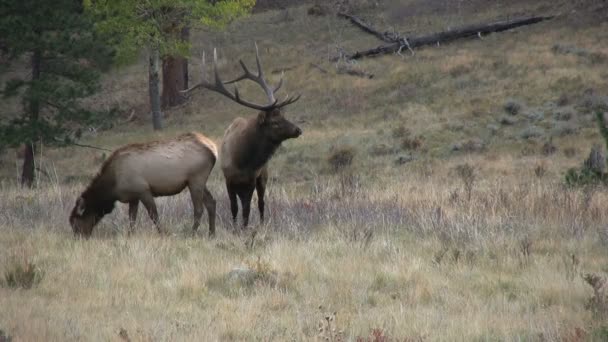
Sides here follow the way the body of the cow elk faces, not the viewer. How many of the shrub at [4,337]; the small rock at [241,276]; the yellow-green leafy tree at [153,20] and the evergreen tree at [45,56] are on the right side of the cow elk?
2

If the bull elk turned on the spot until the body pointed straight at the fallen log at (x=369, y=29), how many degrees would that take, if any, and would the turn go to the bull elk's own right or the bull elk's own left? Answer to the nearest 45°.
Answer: approximately 135° to the bull elk's own left

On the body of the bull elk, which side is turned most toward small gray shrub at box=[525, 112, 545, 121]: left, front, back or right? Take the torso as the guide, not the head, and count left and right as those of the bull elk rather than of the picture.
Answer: left

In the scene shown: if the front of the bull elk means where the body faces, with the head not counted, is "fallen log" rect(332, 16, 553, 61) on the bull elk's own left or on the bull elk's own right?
on the bull elk's own left

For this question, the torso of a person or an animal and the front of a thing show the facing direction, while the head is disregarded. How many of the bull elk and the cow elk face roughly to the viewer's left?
1

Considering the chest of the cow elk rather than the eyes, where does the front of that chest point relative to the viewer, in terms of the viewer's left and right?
facing to the left of the viewer

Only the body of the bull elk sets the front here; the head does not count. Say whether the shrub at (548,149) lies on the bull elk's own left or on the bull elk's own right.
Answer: on the bull elk's own left

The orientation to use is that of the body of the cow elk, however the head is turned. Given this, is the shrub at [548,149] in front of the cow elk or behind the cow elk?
behind

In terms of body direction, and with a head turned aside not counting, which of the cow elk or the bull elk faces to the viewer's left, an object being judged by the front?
the cow elk

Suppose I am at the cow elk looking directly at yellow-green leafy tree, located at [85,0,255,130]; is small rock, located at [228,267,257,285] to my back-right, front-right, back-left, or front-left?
back-right

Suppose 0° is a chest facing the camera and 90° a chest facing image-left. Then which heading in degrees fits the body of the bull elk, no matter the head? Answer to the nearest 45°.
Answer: approximately 315°

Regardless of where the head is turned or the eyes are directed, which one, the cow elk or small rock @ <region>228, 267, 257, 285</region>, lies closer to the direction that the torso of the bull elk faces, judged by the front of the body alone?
the small rock
